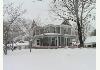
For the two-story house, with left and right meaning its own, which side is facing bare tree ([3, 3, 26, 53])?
right

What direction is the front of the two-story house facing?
toward the camera
